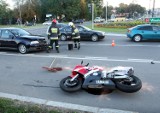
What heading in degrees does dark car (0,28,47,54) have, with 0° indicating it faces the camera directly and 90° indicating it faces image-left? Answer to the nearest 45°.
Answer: approximately 315°

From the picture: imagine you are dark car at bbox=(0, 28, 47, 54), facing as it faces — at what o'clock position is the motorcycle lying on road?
The motorcycle lying on road is roughly at 1 o'clock from the dark car.
